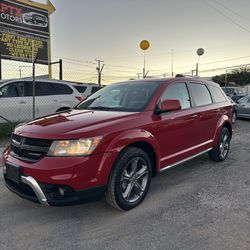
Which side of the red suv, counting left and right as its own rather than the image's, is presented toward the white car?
right

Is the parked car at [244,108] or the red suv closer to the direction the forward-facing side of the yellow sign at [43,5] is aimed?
the red suv

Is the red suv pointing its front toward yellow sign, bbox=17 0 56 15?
no

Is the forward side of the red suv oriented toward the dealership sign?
no

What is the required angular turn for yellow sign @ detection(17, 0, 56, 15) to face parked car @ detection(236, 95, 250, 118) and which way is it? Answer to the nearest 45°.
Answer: approximately 45° to its left

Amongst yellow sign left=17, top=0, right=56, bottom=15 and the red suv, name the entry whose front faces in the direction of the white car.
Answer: the yellow sign

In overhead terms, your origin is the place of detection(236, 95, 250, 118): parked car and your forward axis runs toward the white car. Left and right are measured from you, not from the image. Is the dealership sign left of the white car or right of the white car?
right

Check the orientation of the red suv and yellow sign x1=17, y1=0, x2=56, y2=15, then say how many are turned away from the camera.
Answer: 0

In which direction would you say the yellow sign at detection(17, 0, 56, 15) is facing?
toward the camera

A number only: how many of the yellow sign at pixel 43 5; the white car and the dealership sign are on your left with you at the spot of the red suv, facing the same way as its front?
0

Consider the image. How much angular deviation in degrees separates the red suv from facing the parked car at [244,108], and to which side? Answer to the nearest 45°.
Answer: approximately 180°

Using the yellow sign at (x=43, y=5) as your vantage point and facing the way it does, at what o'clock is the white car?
The white car is roughly at 12 o'clock from the yellow sign.
